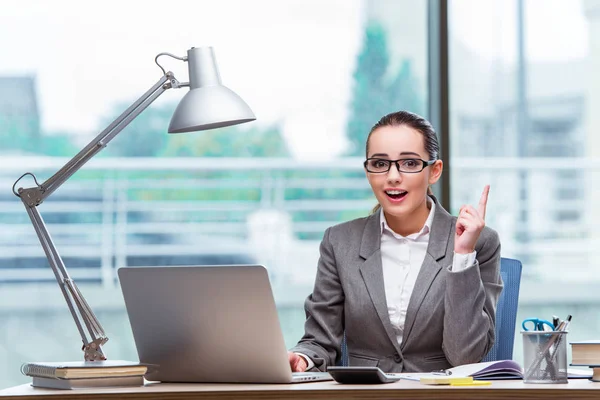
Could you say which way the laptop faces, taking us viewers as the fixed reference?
facing away from the viewer and to the right of the viewer

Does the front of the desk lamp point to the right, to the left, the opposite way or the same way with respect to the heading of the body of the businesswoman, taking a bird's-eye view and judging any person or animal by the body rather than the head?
to the left

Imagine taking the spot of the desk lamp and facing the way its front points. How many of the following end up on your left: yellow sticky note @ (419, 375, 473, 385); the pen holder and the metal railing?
1

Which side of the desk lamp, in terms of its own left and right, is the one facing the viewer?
right

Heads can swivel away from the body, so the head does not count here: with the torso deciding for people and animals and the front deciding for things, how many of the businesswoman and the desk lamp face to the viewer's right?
1
